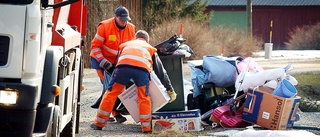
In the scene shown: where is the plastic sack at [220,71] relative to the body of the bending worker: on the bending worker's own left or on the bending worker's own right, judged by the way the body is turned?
on the bending worker's own right

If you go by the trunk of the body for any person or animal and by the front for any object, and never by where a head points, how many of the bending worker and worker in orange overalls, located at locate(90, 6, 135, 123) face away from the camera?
1

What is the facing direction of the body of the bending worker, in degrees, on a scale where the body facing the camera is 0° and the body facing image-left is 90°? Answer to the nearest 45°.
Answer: approximately 180°

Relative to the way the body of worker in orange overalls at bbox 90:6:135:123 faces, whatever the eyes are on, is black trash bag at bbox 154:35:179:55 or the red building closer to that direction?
the black trash bag

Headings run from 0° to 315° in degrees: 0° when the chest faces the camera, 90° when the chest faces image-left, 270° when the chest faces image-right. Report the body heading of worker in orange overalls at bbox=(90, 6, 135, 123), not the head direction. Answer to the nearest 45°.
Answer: approximately 315°

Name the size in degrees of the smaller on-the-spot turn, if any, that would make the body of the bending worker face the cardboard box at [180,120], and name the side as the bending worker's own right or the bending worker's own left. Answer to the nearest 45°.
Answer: approximately 90° to the bending worker's own right

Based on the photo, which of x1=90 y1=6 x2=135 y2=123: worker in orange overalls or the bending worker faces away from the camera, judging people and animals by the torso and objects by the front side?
the bending worker
